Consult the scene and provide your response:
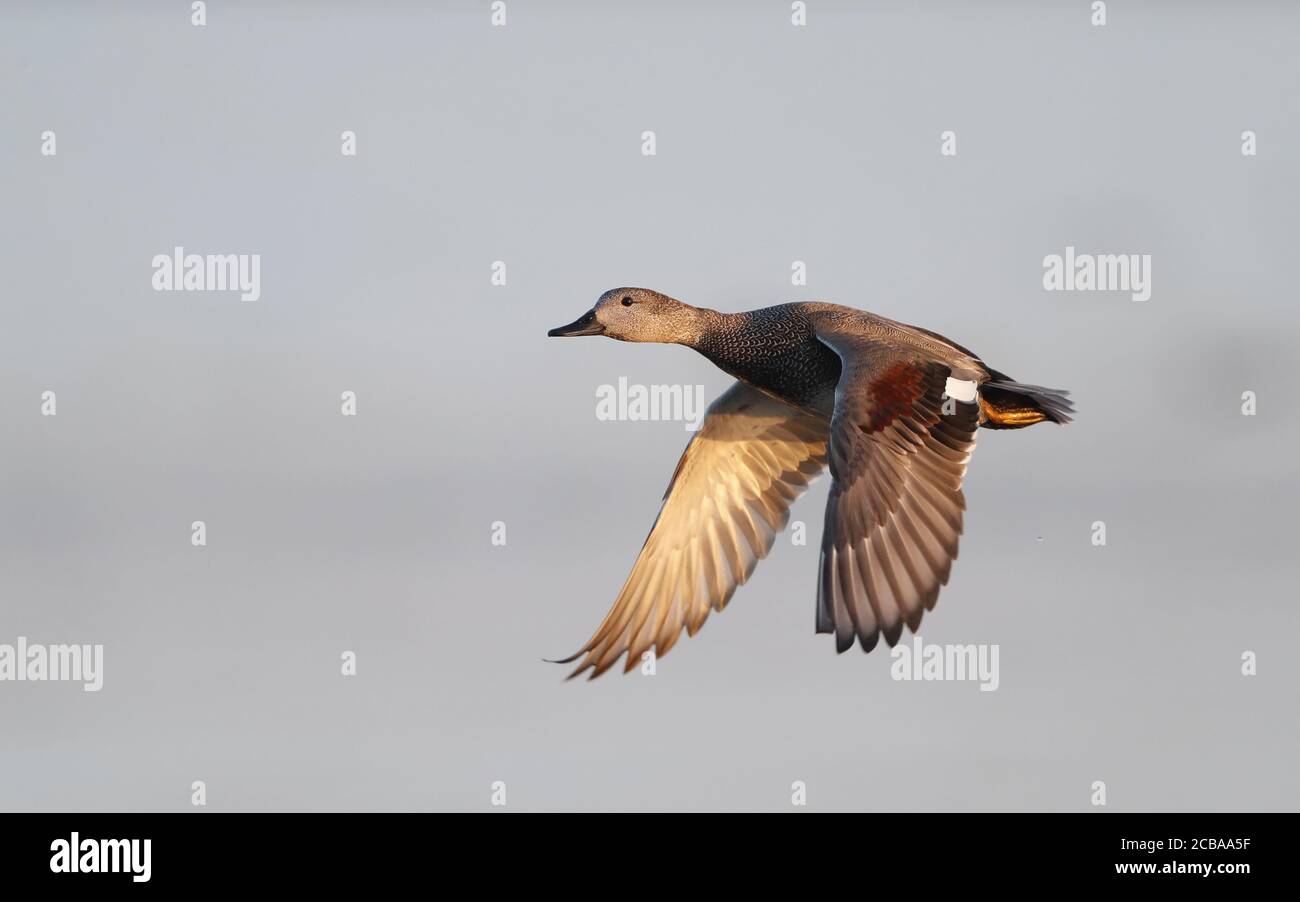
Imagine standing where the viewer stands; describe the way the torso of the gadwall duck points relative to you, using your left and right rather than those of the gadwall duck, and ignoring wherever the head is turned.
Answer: facing to the left of the viewer
